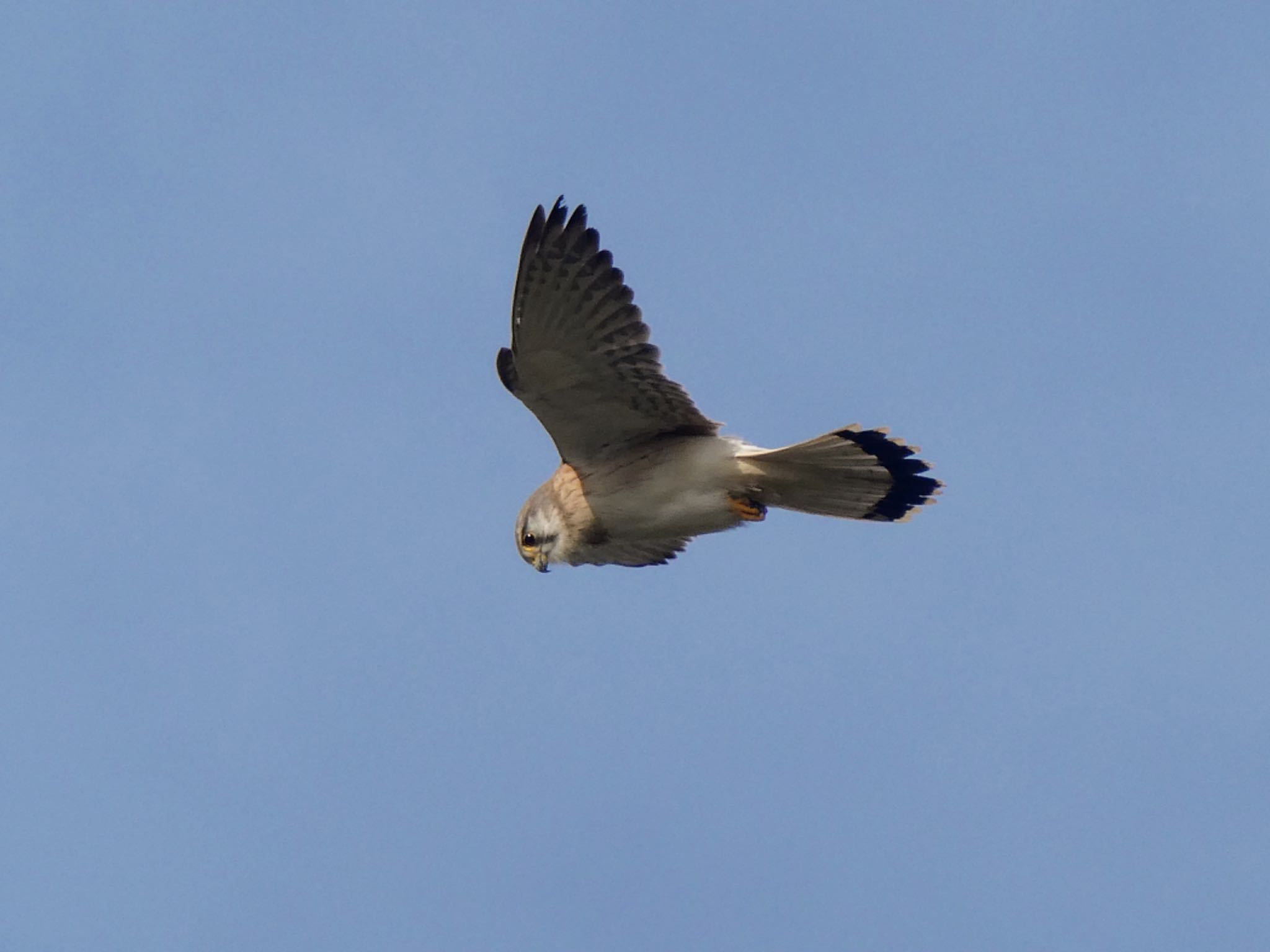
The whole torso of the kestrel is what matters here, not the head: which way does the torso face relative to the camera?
to the viewer's left
